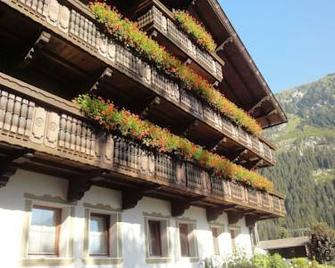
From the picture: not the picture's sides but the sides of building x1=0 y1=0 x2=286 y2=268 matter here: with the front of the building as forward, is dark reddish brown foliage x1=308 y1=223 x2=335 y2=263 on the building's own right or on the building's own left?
on the building's own left

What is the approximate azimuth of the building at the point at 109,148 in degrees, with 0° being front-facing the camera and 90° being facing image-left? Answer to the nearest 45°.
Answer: approximately 315°
